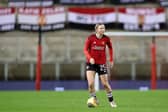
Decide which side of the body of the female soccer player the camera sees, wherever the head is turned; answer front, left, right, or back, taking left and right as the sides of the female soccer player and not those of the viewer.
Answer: front
